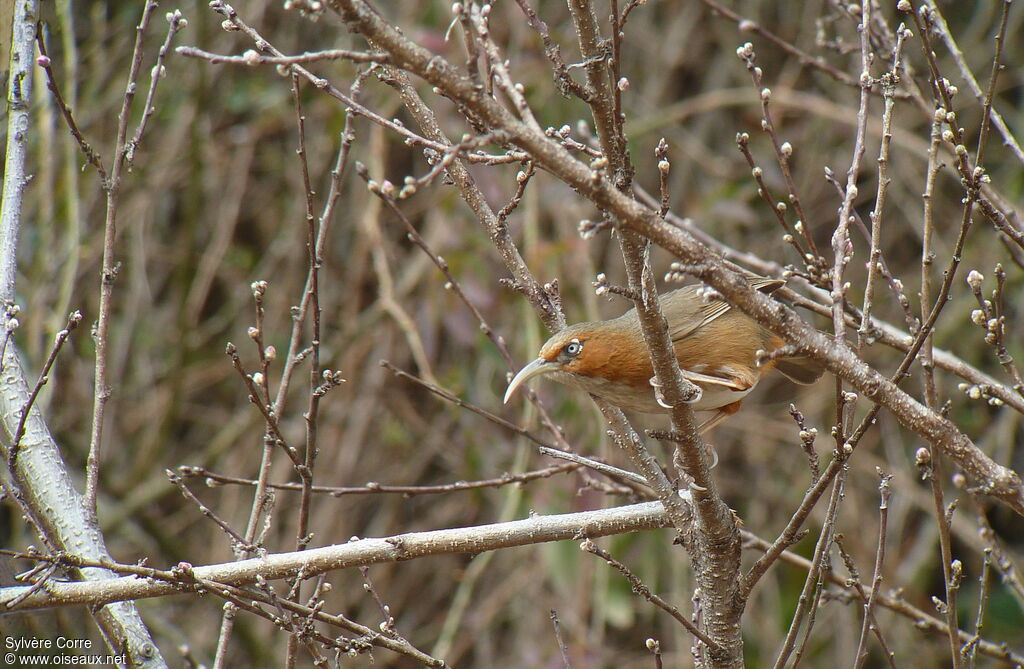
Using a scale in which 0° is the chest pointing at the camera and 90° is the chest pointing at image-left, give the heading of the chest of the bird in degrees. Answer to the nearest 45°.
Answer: approximately 90°
